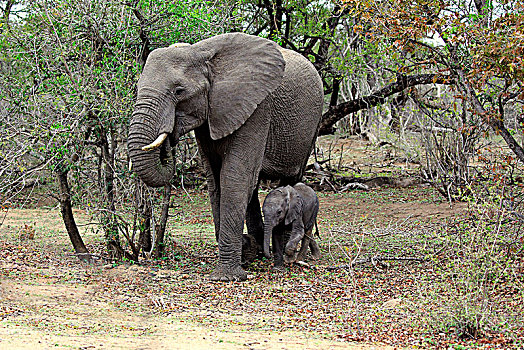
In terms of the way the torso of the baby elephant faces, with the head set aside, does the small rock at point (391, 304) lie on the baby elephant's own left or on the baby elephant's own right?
on the baby elephant's own left

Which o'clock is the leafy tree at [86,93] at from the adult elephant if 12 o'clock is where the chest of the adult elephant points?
The leafy tree is roughly at 2 o'clock from the adult elephant.

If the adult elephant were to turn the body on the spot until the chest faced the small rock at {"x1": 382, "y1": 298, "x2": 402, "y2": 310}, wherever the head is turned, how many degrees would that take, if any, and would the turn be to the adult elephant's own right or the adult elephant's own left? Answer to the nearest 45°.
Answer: approximately 90° to the adult elephant's own left

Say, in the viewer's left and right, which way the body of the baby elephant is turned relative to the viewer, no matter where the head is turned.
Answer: facing the viewer and to the left of the viewer

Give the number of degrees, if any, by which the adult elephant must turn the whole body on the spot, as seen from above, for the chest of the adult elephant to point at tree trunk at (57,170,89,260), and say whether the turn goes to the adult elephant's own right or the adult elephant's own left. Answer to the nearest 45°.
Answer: approximately 45° to the adult elephant's own right

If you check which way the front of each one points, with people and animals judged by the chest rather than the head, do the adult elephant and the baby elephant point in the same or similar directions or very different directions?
same or similar directions

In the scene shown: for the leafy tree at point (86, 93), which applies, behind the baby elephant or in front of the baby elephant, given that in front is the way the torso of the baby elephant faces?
in front

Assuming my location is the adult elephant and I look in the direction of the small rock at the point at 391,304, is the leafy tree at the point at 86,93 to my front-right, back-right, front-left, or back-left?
back-right

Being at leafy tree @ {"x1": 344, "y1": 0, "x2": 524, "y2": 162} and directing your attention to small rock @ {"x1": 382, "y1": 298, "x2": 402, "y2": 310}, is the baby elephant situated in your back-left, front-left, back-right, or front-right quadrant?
front-right
